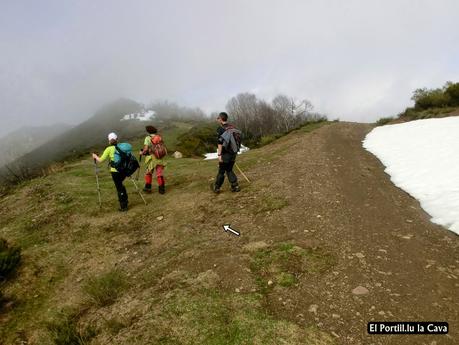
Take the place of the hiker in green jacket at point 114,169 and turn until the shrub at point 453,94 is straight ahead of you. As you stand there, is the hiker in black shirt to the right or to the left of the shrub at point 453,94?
right

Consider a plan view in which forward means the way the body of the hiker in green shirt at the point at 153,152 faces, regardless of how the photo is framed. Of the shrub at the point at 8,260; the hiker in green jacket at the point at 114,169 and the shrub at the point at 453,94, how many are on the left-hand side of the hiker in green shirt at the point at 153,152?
2

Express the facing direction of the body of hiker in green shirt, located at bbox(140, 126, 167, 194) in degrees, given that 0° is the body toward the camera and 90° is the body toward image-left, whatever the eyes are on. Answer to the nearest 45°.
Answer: approximately 135°

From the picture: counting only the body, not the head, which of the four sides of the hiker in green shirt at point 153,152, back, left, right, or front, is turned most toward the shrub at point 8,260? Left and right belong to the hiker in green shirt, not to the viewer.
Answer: left

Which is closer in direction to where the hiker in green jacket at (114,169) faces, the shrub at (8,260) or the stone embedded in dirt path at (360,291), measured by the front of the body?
the shrub
